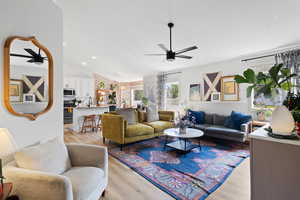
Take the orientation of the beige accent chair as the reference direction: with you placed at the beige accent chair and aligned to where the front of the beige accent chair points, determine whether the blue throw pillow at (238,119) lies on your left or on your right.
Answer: on your left

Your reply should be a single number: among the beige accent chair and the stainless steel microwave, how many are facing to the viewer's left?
0

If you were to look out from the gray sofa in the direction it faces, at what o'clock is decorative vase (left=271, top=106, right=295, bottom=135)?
The decorative vase is roughly at 10 o'clock from the gray sofa.

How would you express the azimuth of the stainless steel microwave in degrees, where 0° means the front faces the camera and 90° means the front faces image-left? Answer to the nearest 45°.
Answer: approximately 315°

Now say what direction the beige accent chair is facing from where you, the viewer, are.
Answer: facing the viewer and to the right of the viewer

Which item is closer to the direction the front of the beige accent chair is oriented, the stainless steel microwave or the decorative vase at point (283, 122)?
the decorative vase

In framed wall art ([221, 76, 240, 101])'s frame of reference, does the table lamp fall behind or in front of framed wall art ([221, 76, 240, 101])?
in front

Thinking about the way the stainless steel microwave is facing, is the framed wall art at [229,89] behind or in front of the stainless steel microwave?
in front
